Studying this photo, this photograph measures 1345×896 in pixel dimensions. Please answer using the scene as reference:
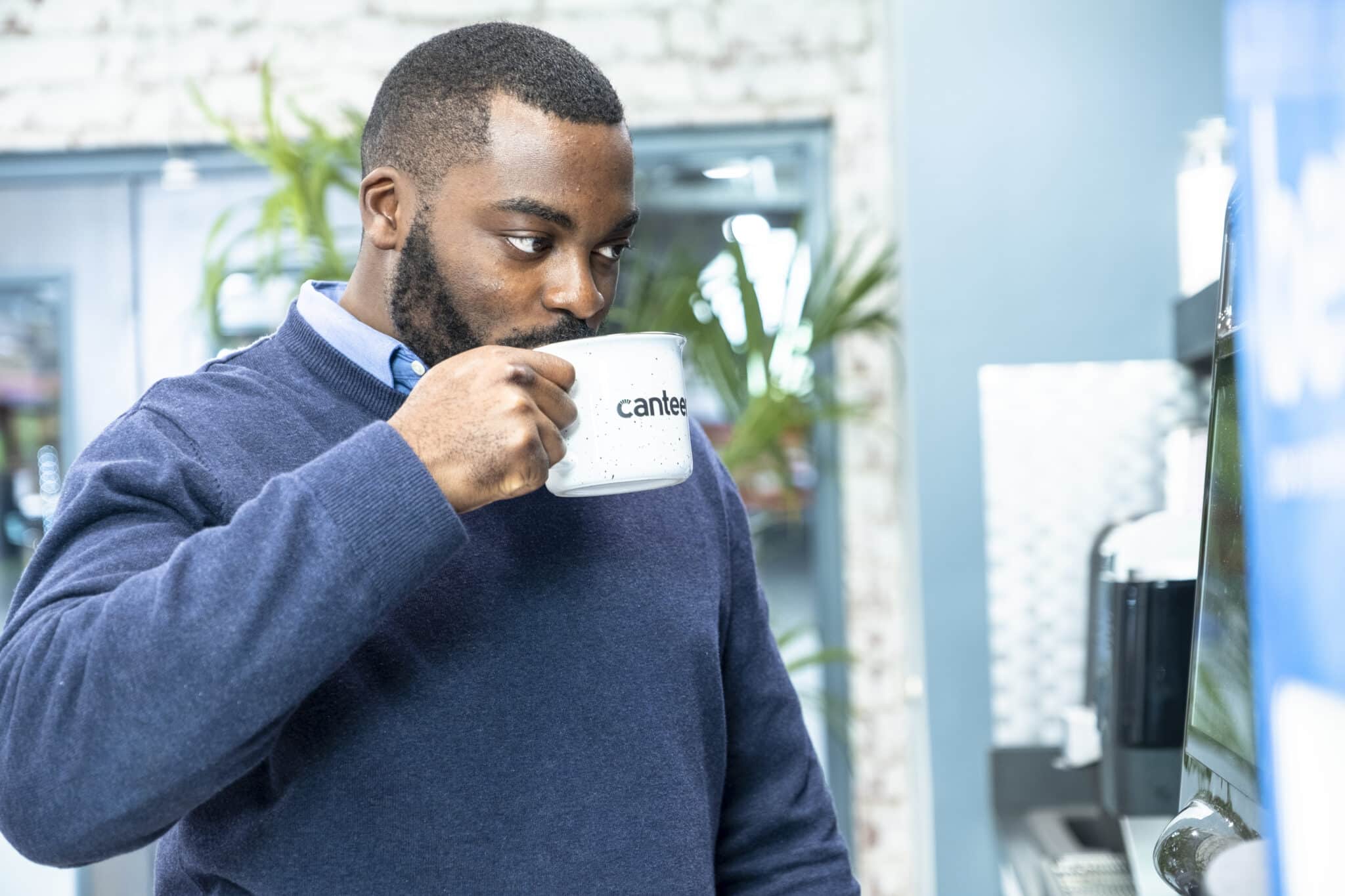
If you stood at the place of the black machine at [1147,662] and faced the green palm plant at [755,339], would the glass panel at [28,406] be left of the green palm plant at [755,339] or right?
left

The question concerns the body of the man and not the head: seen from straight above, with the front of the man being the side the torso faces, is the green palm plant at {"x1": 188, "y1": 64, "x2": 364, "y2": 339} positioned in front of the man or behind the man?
behind

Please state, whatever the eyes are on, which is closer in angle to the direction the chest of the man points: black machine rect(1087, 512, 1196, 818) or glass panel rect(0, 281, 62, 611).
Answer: the black machine

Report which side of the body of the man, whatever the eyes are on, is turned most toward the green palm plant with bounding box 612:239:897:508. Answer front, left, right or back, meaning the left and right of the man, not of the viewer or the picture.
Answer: left

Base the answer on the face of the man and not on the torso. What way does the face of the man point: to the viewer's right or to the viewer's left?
to the viewer's right

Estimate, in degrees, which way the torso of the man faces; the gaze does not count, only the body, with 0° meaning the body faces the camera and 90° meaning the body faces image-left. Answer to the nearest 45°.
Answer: approximately 315°

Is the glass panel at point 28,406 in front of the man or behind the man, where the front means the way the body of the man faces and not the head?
behind
